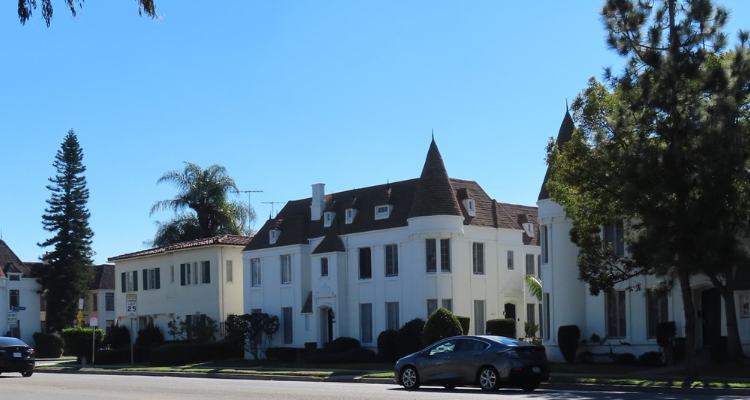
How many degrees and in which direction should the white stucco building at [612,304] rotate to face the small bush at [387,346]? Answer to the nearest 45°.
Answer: approximately 135° to its right

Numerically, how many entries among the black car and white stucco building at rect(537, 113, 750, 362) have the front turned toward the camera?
1

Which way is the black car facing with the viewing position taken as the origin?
facing away from the viewer and to the left of the viewer

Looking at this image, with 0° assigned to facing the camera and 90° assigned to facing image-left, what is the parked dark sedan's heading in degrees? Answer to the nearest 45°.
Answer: approximately 135°

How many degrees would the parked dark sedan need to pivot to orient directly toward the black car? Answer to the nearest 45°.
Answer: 0° — it already faces it

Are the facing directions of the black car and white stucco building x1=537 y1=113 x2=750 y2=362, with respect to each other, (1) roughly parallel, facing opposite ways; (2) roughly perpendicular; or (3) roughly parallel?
roughly perpendicular
